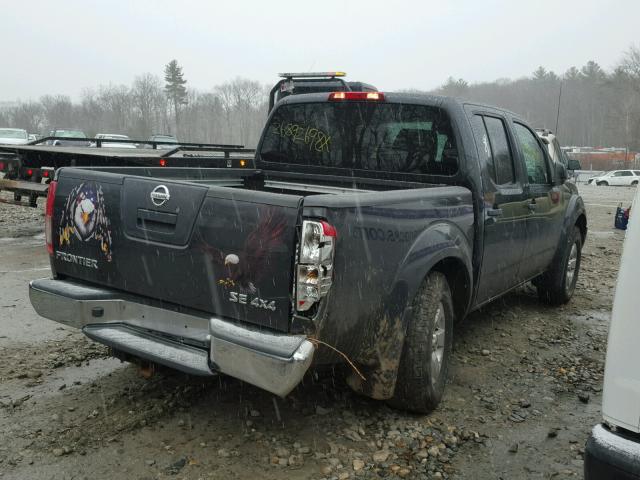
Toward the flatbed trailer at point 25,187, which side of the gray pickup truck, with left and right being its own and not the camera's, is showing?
left

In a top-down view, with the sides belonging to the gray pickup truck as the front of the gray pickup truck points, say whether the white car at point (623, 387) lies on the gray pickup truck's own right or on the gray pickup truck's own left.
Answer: on the gray pickup truck's own right

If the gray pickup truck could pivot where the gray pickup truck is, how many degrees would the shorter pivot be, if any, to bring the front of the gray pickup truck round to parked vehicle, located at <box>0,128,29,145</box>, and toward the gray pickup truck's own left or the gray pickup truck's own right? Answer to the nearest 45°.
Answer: approximately 90° to the gray pickup truck's own left

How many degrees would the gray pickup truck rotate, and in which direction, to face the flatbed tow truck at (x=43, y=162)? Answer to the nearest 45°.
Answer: approximately 90° to its left

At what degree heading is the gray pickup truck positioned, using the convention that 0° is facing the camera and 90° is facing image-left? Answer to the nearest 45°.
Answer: approximately 225°
